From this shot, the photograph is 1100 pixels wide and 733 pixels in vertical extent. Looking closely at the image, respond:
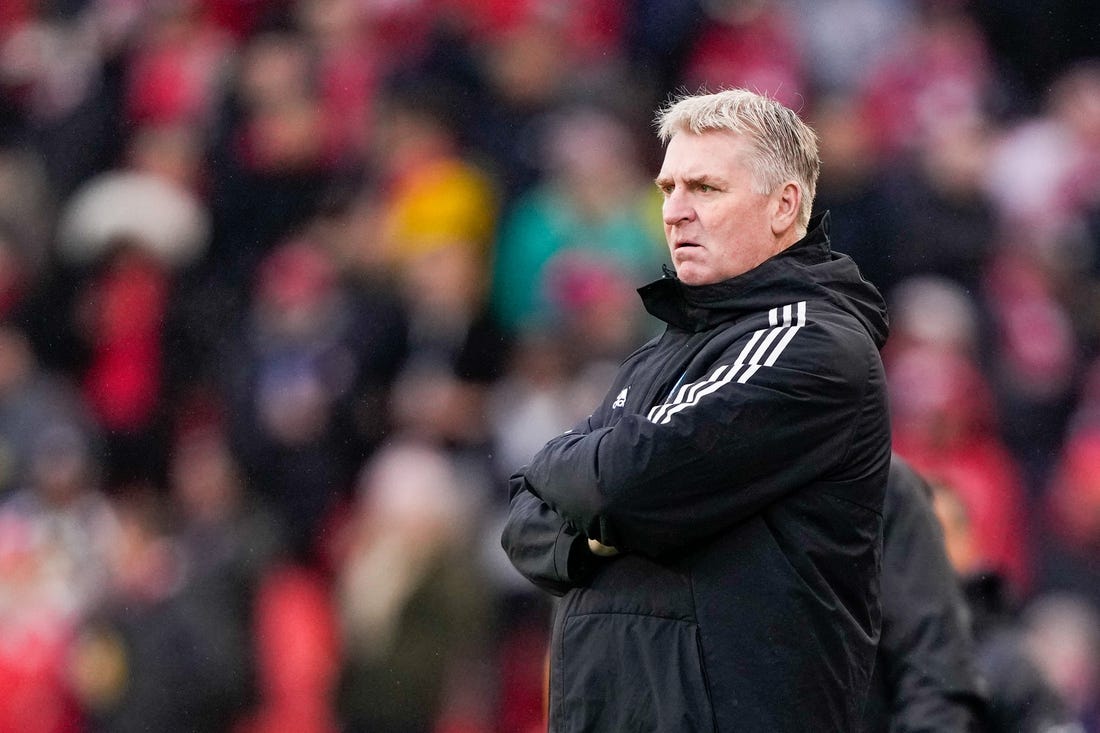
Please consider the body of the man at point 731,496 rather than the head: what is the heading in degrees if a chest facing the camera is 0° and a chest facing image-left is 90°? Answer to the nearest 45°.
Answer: approximately 45°
